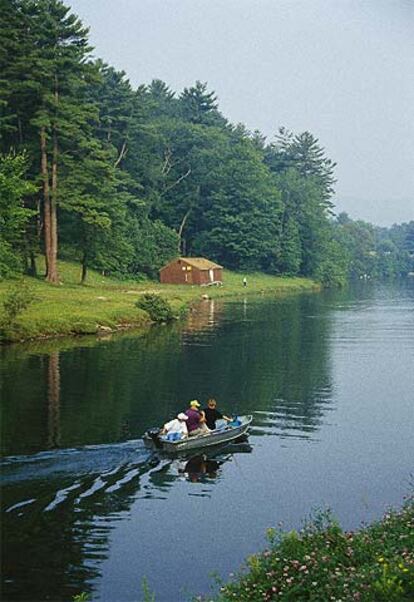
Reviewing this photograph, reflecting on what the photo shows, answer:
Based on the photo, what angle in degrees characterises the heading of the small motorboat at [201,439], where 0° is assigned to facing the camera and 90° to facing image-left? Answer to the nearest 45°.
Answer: approximately 225°

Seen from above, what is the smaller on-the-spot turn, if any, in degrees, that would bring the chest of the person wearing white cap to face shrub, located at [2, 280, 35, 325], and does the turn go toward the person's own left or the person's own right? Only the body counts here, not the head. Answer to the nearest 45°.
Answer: approximately 90° to the person's own left

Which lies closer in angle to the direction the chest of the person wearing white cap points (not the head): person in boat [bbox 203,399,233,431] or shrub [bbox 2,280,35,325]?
the person in boat

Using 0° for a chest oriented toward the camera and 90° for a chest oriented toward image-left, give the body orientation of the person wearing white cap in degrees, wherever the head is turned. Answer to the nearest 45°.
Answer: approximately 225°

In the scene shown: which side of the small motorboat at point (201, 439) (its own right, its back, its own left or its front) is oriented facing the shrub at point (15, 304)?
left

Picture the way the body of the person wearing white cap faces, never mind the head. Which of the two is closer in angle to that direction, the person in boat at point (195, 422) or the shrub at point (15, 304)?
the person in boat
